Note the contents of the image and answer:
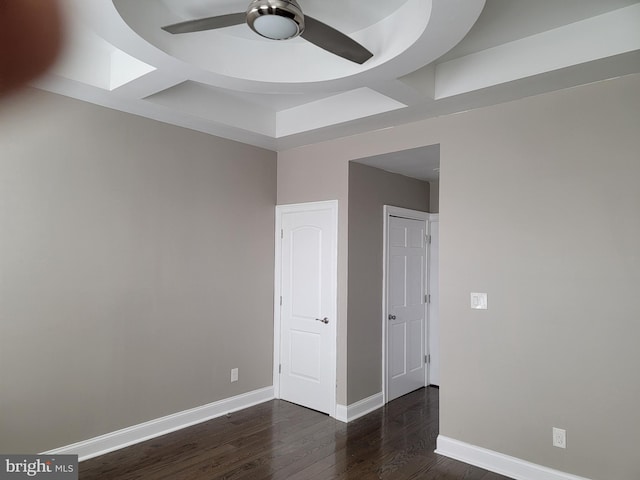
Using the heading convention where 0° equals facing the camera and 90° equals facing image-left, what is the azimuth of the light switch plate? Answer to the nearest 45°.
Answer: approximately 0°

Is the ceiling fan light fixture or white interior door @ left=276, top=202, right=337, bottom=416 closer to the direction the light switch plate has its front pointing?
the ceiling fan light fixture

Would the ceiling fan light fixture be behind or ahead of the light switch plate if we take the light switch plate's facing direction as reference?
ahead

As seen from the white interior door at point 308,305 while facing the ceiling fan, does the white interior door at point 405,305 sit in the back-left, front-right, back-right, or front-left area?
back-left

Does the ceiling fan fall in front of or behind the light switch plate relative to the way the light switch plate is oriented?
in front

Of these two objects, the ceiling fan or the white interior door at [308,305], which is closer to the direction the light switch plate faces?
the ceiling fan
